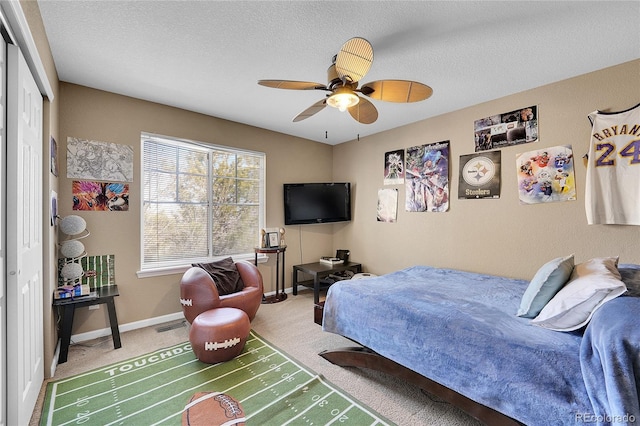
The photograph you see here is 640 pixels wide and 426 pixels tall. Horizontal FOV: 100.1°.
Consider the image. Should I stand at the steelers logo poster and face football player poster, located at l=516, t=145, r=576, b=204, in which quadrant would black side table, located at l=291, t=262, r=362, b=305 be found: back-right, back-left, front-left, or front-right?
back-right

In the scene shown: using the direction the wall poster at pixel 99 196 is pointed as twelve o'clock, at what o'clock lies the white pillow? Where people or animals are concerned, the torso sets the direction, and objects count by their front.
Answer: The white pillow is roughly at 11 o'clock from the wall poster.

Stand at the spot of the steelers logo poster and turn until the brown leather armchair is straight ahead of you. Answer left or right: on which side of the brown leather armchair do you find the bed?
left

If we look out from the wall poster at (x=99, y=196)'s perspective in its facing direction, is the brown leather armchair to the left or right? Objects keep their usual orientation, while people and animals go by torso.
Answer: on its left

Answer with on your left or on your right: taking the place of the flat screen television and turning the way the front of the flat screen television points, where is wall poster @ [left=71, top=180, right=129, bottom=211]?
on your right

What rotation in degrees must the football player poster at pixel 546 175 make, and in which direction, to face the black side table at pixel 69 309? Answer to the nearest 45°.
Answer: approximately 45° to its right

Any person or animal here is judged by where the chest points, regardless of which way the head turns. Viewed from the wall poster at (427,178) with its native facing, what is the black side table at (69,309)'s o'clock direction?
The black side table is roughly at 12 o'clock from the wall poster.

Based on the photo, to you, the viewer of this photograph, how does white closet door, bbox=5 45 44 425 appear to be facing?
facing to the right of the viewer

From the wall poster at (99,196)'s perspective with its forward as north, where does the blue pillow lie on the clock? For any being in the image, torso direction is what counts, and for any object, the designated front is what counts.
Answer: The blue pillow is roughly at 11 o'clock from the wall poster.
